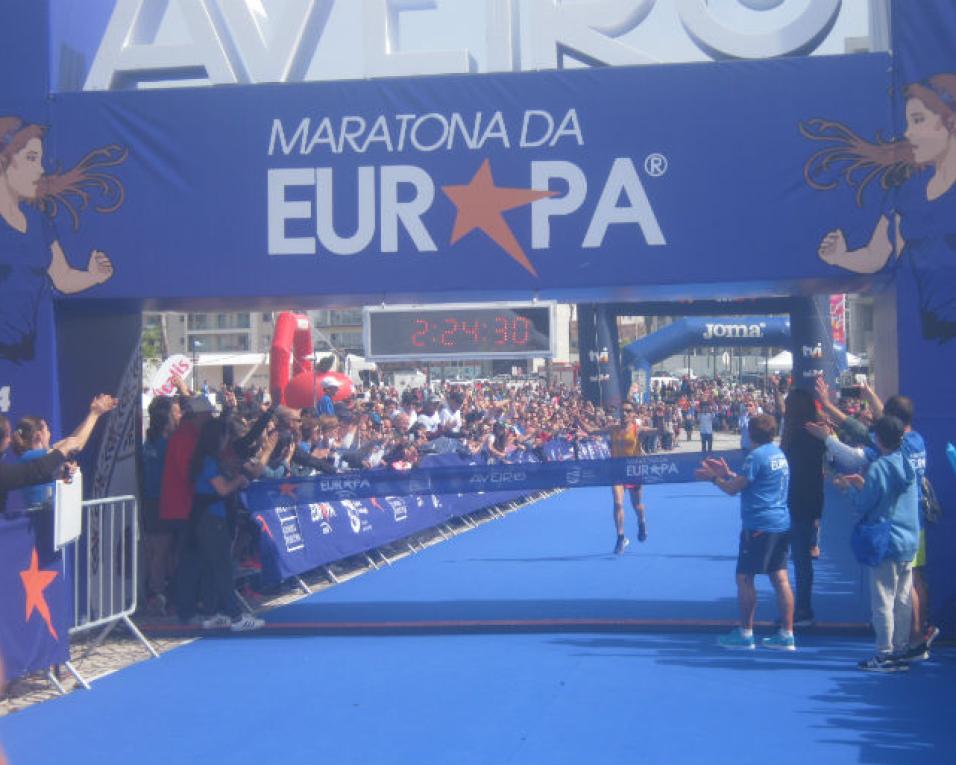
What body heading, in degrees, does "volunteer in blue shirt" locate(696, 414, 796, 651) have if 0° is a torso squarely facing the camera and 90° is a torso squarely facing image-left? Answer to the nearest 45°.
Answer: approximately 135°

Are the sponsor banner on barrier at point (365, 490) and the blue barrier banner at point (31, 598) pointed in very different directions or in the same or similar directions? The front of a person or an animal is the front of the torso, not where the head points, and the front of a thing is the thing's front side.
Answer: same or similar directions

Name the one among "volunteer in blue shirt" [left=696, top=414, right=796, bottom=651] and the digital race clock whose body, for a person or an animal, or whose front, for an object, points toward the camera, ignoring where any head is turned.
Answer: the digital race clock

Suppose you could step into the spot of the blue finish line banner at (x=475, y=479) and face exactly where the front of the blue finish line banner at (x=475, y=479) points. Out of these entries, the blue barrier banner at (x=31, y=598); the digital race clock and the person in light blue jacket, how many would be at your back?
1

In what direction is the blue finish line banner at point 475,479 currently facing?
toward the camera

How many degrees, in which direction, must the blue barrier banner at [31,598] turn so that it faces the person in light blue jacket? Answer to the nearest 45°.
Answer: approximately 45° to its left

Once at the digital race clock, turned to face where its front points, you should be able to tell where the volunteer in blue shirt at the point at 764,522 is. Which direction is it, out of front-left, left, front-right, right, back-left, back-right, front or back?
front

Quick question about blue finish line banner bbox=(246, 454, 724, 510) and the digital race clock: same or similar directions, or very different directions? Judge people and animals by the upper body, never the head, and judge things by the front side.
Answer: same or similar directions

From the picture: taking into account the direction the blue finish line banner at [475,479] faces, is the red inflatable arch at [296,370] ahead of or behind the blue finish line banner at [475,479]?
behind

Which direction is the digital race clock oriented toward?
toward the camera

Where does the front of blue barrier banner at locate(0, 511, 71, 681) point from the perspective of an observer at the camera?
facing the viewer and to the right of the viewer

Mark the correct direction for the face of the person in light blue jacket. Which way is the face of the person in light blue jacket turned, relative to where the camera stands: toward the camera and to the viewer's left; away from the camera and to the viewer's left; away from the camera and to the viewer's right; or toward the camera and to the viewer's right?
away from the camera and to the viewer's left

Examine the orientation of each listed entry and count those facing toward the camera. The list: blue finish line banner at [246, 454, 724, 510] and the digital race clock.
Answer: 2
